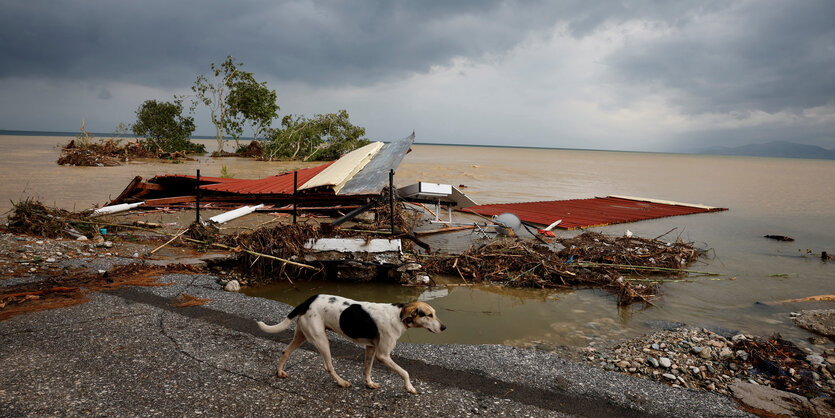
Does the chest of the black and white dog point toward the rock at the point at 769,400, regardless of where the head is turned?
yes

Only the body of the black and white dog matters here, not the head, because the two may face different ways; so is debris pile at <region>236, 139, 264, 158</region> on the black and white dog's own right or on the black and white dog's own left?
on the black and white dog's own left

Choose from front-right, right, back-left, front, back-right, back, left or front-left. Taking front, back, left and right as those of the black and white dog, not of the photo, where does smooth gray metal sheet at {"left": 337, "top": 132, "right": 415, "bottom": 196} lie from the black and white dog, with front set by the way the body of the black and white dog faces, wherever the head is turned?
left

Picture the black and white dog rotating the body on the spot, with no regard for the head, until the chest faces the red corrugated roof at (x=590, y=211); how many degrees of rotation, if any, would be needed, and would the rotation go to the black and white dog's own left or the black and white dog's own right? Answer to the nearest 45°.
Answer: approximately 45° to the black and white dog's own left

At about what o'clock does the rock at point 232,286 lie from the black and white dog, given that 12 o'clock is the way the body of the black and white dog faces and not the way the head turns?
The rock is roughly at 8 o'clock from the black and white dog.

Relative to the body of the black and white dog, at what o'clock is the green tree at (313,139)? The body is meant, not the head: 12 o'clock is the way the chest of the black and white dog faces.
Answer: The green tree is roughly at 9 o'clock from the black and white dog.

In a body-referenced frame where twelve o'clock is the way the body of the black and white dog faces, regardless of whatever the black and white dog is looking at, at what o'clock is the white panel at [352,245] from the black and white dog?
The white panel is roughly at 9 o'clock from the black and white dog.

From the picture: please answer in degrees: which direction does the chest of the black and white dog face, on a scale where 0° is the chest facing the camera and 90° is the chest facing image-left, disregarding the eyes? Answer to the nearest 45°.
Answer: approximately 270°

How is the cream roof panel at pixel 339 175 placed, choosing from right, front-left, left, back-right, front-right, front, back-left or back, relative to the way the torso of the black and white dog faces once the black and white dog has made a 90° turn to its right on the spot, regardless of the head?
back

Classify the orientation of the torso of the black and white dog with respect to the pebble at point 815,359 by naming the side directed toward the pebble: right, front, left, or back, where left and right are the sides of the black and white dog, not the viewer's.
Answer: front

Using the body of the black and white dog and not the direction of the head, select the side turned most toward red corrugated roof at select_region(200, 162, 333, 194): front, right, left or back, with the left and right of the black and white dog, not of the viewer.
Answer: left
